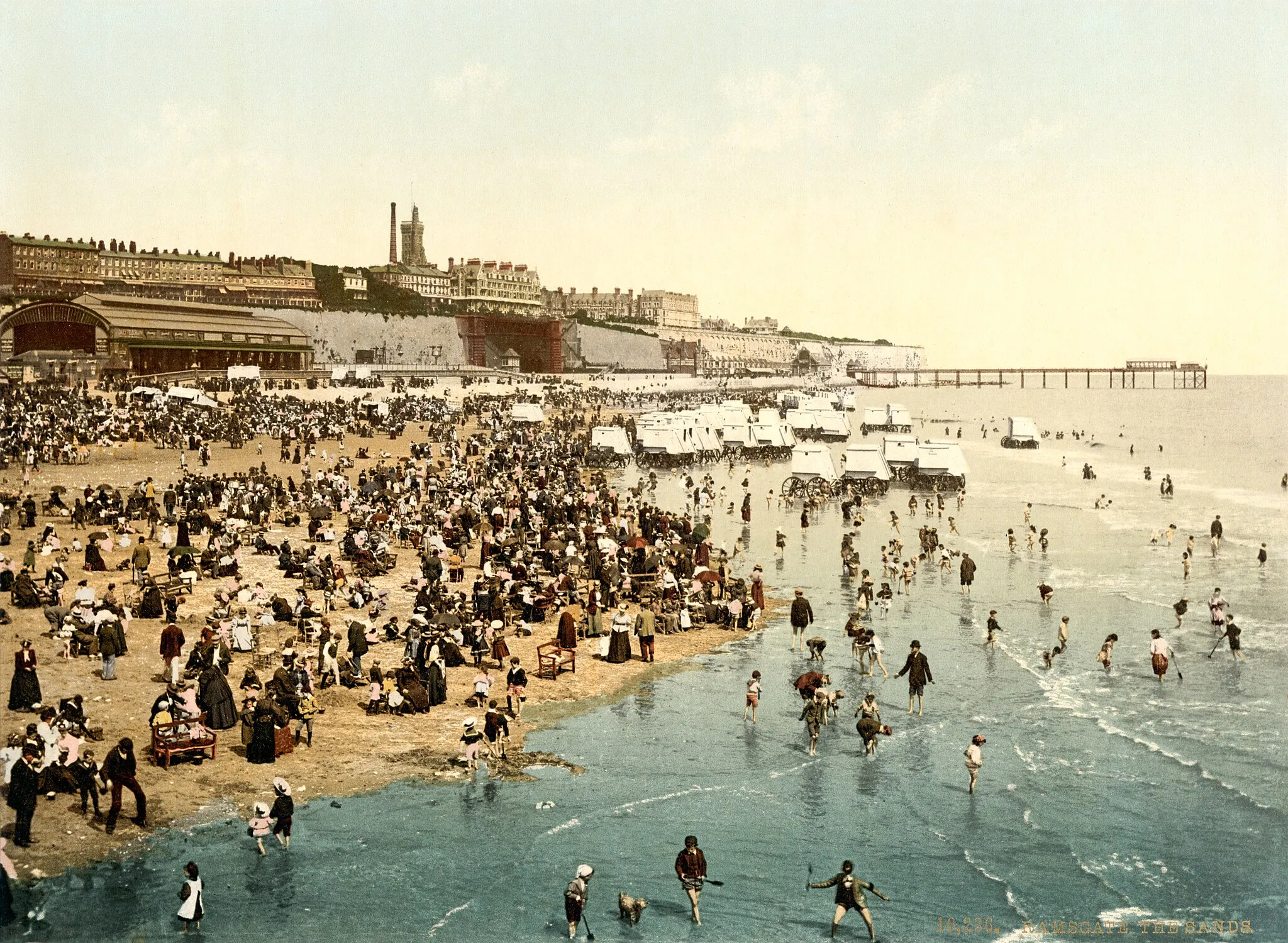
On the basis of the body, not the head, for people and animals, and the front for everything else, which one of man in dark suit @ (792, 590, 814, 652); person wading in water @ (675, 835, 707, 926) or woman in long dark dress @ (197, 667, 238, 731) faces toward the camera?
the person wading in water

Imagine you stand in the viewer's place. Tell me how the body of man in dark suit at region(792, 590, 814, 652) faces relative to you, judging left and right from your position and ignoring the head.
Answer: facing away from the viewer

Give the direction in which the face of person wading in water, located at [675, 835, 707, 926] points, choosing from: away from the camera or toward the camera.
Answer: toward the camera

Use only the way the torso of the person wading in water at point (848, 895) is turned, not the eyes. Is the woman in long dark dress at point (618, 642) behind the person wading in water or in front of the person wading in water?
behind

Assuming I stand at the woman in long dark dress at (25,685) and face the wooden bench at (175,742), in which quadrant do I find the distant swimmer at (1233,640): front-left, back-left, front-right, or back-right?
front-left

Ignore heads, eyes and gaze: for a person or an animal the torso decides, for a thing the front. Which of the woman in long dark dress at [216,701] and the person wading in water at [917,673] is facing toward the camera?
the person wading in water

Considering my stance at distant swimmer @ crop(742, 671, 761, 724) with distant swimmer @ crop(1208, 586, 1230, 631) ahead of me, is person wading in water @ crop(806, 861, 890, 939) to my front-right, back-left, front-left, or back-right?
back-right

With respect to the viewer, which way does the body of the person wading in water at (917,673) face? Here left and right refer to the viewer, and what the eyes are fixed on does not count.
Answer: facing the viewer

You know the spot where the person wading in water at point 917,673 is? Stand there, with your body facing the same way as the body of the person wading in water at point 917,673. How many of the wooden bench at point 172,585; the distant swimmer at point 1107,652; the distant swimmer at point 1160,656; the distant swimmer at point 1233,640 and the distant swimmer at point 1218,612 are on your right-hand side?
1

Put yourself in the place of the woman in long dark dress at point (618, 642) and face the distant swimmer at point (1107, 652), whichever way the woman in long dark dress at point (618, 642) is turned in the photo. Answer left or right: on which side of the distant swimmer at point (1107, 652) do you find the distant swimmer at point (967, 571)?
left

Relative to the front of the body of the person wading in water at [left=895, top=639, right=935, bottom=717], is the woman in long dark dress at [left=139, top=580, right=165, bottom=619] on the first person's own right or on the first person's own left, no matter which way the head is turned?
on the first person's own right

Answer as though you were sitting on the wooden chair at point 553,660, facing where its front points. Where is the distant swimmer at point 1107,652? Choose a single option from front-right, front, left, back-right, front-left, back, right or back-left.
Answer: front-left
